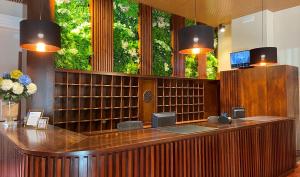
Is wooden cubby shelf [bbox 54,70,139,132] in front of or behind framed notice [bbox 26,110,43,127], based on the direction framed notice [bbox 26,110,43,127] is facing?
behind

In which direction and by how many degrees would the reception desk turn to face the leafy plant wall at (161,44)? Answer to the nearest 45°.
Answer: approximately 135° to its left

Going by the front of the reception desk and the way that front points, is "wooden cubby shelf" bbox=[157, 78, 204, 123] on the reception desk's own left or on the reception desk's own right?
on the reception desk's own left

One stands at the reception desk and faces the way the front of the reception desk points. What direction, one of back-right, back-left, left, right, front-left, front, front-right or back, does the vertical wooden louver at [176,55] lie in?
back-left

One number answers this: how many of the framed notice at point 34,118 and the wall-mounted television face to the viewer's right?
0

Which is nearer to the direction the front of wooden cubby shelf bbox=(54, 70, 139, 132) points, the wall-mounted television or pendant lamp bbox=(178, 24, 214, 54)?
the pendant lamp

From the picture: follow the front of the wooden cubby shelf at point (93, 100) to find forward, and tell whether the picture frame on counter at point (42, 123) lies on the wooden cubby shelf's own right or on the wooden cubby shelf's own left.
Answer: on the wooden cubby shelf's own right

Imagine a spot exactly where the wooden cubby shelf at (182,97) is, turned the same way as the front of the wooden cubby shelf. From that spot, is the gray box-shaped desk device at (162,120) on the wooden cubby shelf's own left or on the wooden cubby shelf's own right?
on the wooden cubby shelf's own right

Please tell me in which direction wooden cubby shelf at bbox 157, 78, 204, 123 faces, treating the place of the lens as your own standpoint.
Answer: facing the viewer and to the right of the viewer

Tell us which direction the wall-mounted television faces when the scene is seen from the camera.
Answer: facing the viewer and to the left of the viewer

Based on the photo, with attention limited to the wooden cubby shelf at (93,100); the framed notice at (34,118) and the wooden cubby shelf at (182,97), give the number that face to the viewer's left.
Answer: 0

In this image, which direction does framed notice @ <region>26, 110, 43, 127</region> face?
toward the camera
